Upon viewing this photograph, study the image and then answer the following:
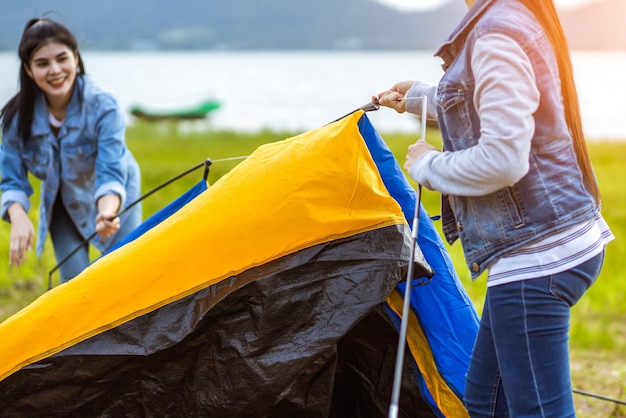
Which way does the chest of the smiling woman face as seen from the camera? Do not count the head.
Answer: toward the camera

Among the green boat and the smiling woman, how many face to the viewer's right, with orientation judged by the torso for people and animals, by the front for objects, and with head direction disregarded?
1

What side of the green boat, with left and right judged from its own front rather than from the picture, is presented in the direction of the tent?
right

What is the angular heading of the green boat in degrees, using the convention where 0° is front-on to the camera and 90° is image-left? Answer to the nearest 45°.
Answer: approximately 270°

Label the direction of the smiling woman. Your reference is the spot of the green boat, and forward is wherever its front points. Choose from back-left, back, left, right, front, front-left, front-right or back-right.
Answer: right

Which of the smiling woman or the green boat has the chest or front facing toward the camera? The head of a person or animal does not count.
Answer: the smiling woman

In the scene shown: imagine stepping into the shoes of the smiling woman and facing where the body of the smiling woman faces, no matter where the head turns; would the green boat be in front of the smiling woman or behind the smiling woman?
behind

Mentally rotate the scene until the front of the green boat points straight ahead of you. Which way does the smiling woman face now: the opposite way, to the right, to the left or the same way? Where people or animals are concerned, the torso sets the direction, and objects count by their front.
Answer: to the right
